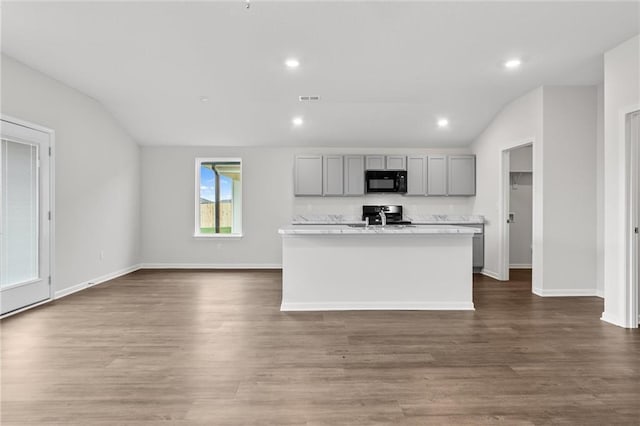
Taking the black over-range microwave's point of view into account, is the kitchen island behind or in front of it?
in front

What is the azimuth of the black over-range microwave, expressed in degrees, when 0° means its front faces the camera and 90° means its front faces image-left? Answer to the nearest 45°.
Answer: approximately 0°

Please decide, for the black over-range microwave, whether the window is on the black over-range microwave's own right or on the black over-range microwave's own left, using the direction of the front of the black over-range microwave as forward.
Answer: on the black over-range microwave's own right

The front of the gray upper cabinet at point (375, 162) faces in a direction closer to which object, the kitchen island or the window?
the kitchen island

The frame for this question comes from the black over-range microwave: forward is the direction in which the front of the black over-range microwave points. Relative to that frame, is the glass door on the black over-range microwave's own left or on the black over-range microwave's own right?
on the black over-range microwave's own right

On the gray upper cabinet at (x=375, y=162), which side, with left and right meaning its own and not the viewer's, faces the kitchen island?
front

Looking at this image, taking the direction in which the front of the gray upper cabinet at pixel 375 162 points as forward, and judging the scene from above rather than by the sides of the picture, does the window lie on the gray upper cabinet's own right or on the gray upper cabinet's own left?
on the gray upper cabinet's own right

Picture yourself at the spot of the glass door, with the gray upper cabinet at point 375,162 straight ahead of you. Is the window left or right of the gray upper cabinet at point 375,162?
left

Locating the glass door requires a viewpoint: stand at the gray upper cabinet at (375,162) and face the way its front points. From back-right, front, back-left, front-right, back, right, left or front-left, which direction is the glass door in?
front-right
